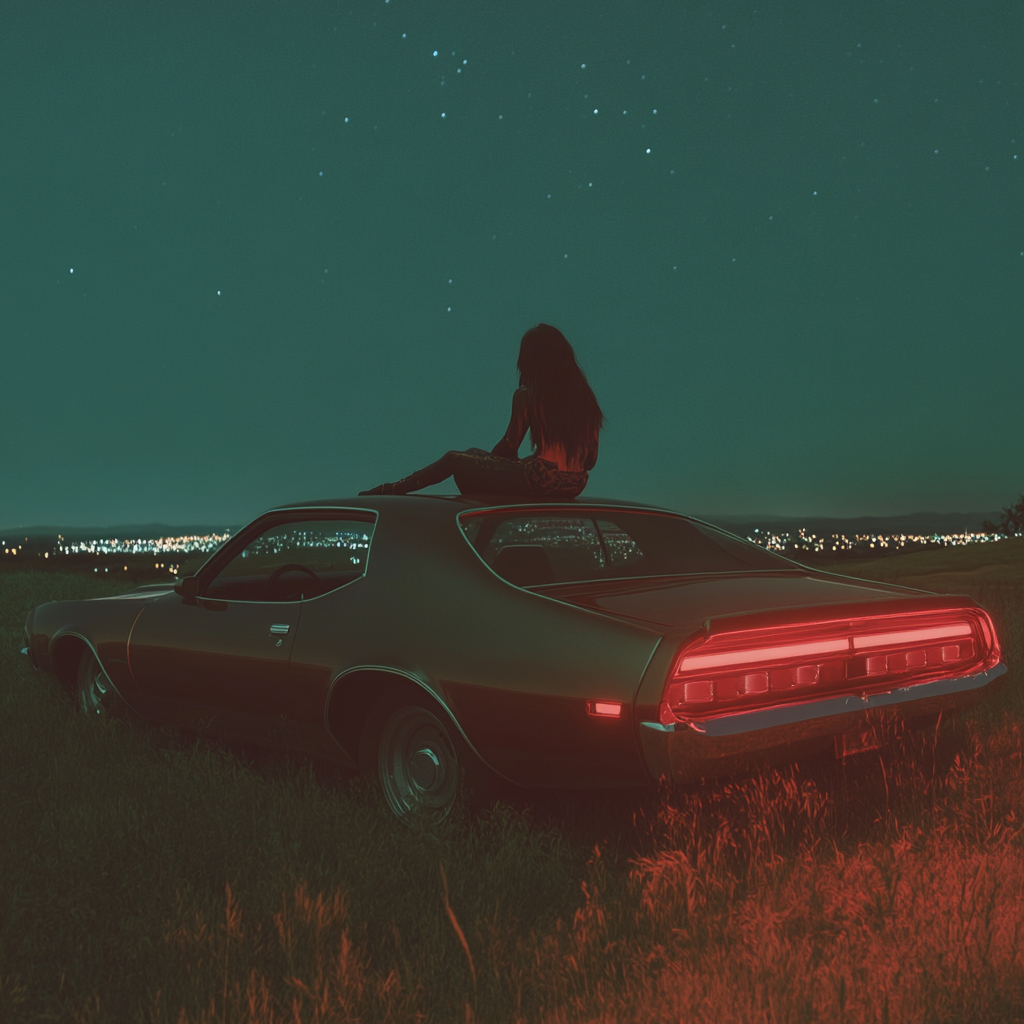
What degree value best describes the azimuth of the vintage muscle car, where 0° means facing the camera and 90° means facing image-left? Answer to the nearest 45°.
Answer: approximately 135°

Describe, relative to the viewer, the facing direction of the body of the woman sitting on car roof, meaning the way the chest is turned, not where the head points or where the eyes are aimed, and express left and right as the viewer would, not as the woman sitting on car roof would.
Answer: facing away from the viewer and to the left of the viewer
